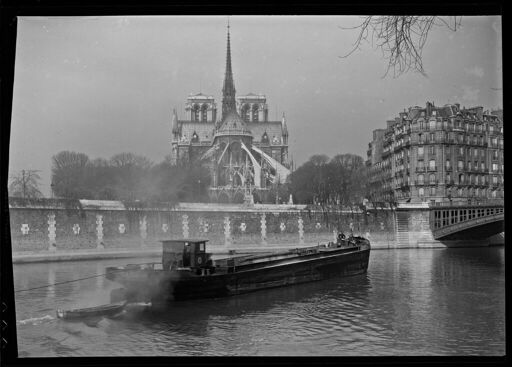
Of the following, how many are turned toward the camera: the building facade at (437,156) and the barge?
1

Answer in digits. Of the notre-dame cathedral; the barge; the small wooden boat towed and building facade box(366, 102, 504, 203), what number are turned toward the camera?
1

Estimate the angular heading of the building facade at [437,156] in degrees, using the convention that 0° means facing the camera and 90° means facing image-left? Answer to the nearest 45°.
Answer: approximately 0°

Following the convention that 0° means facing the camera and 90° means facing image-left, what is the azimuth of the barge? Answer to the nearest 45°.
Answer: approximately 225°

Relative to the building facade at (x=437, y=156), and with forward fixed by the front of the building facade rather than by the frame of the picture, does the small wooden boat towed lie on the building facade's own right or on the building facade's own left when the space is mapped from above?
on the building facade's own right

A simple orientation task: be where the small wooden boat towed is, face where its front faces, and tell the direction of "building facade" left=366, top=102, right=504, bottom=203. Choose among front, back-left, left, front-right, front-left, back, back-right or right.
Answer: front

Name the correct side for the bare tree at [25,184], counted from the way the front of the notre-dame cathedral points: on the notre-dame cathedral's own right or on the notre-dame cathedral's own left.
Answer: on the notre-dame cathedral's own left

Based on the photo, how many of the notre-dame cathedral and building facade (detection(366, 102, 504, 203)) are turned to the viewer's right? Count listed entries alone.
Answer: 0

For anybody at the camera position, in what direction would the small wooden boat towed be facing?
facing to the right of the viewer

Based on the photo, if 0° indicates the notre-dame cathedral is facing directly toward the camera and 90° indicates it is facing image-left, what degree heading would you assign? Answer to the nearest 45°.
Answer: approximately 180°

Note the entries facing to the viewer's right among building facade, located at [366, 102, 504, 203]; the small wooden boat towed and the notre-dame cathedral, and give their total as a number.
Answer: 1
